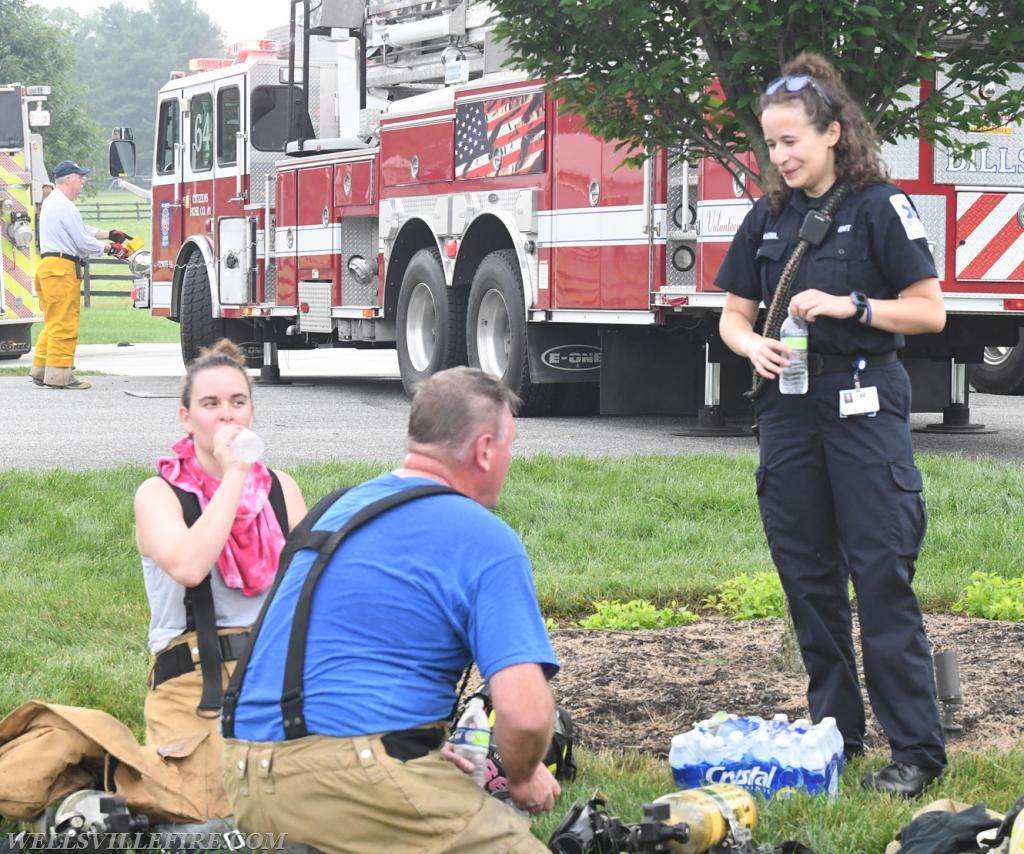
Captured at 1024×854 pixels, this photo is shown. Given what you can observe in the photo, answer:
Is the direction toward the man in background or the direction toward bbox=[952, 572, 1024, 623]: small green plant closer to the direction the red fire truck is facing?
the man in background

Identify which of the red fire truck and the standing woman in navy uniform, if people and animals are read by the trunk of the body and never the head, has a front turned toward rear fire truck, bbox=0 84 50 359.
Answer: the red fire truck

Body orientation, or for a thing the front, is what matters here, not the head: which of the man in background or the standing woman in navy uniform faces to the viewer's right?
the man in background

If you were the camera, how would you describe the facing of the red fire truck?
facing away from the viewer and to the left of the viewer

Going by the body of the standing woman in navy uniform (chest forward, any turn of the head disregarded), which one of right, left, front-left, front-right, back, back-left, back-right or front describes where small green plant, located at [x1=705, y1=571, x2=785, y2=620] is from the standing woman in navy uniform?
back-right

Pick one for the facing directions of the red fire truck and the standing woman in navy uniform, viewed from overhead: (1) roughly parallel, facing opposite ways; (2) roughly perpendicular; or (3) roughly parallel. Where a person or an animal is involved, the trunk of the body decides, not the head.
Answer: roughly perpendicular

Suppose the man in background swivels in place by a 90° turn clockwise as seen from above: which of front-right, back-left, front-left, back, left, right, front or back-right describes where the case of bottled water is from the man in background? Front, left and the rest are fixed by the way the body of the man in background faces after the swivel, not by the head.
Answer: front

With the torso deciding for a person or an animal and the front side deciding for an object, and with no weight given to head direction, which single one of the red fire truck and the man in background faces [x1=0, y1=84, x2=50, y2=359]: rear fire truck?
the red fire truck

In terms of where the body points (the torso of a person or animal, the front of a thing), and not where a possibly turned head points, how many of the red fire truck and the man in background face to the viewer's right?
1

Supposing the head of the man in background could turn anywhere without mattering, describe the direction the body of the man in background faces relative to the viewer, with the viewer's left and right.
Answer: facing to the right of the viewer

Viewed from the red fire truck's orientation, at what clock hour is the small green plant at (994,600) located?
The small green plant is roughly at 7 o'clock from the red fire truck.

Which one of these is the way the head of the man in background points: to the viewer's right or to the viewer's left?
to the viewer's right

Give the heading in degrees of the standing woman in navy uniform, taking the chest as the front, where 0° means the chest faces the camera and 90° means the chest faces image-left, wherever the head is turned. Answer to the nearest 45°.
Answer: approximately 45°
